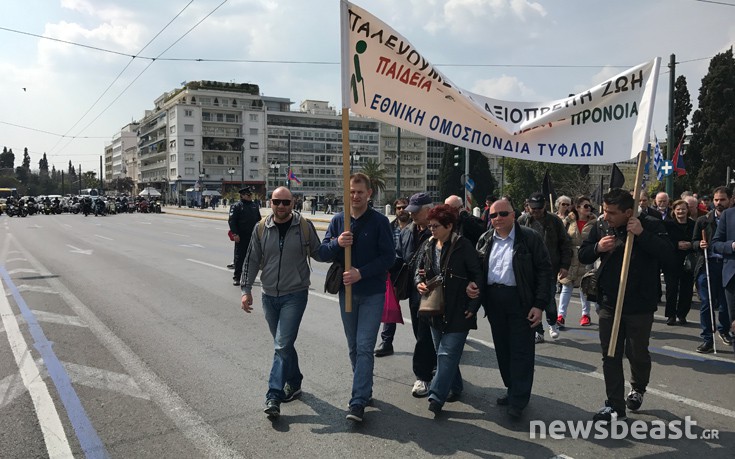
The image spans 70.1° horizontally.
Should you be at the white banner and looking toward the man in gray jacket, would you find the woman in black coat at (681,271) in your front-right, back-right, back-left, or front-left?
back-right

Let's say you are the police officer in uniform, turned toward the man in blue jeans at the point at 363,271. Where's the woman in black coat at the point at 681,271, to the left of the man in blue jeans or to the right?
left

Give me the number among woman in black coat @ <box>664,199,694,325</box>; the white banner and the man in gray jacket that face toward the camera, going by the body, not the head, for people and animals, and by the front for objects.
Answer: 3

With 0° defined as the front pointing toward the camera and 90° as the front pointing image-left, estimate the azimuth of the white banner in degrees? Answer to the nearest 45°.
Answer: approximately 0°

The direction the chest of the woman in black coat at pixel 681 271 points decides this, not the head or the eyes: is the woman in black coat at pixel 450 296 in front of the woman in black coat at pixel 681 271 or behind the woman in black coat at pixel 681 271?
in front

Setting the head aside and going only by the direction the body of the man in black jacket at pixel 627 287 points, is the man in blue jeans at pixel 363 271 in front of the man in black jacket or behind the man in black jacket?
in front

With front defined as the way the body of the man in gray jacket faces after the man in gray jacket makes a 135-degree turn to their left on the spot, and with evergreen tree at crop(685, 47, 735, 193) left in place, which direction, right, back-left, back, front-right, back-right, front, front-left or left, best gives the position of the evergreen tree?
front

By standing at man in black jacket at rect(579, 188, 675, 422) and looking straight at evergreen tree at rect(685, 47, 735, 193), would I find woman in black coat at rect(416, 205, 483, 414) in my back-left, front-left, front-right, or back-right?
back-left
